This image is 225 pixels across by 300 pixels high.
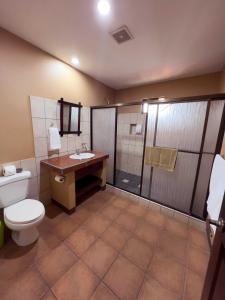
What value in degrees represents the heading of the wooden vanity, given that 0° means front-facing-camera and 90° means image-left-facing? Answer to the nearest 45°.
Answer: approximately 315°

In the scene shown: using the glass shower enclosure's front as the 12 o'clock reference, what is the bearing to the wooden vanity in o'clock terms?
The wooden vanity is roughly at 1 o'clock from the glass shower enclosure.

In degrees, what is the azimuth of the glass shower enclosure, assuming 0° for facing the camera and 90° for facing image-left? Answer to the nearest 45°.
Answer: approximately 45°

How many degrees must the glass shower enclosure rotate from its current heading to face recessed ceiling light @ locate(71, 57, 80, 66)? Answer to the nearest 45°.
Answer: approximately 45° to its right

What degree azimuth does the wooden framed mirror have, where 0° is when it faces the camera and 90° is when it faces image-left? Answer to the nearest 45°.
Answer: approximately 315°
